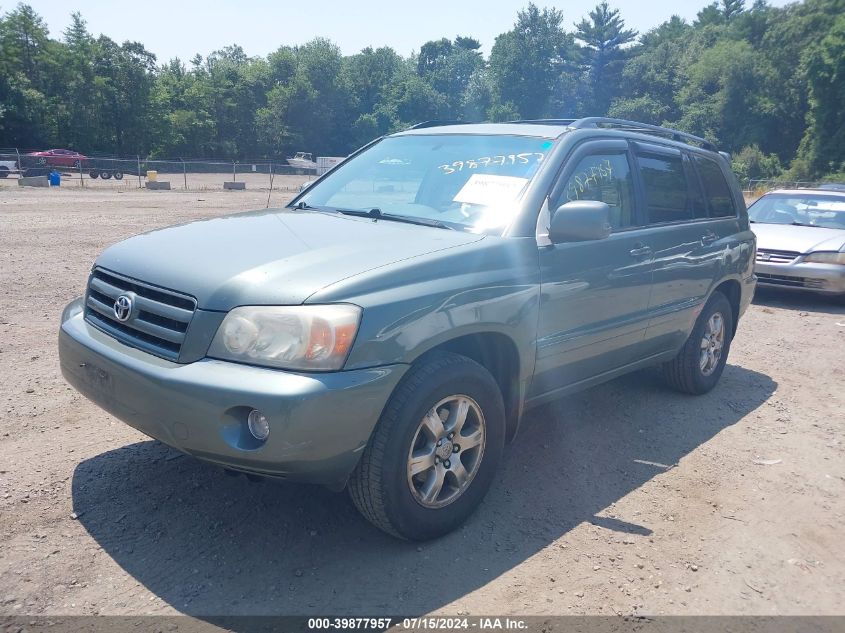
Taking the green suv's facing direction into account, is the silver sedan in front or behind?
behind

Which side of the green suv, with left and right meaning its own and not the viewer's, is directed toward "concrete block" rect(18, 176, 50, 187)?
right

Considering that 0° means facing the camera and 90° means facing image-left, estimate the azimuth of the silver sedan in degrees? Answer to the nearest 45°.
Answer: approximately 45°

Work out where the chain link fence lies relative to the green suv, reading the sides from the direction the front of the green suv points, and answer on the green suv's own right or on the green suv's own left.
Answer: on the green suv's own right

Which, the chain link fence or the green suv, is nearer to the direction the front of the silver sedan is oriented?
the green suv

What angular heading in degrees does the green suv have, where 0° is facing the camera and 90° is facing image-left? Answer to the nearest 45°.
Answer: approximately 45°
